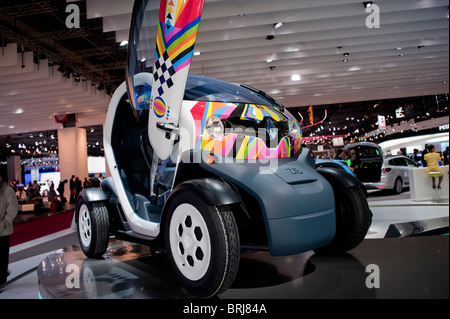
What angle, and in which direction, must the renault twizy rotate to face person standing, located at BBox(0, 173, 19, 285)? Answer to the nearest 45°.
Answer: approximately 180°

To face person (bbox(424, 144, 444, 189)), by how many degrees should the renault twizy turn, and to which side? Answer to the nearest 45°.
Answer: approximately 90° to its left

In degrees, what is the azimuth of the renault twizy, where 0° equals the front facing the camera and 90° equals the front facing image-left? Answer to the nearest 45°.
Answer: approximately 315°

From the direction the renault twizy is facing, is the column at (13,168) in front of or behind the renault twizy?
behind

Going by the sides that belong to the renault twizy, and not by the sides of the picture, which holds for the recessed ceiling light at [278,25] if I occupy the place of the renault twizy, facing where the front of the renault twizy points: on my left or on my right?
on my left
